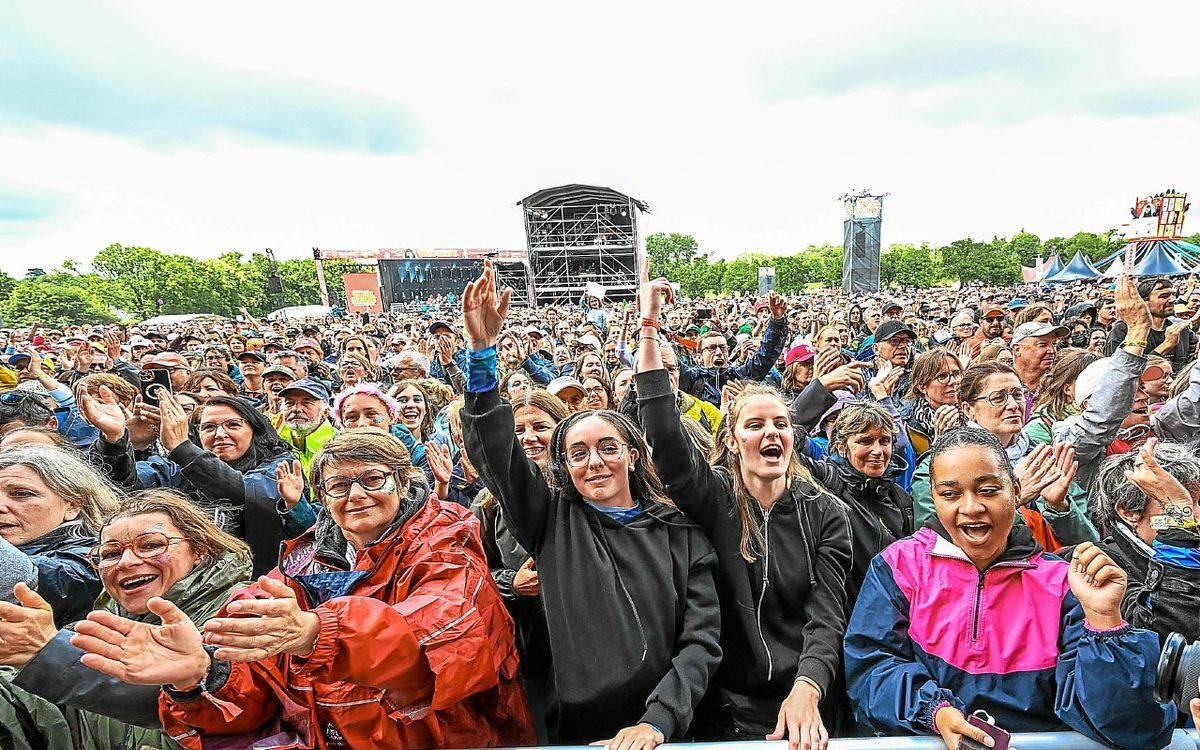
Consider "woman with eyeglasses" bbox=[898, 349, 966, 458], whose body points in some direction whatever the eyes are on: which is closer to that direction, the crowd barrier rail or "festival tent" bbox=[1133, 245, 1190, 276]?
the crowd barrier rail

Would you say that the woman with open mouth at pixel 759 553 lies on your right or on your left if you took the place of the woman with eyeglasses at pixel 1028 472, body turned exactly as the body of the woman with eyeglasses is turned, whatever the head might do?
on your right

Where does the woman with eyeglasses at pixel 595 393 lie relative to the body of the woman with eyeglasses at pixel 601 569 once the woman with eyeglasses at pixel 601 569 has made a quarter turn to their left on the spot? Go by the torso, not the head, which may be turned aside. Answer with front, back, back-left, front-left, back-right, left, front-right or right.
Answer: left

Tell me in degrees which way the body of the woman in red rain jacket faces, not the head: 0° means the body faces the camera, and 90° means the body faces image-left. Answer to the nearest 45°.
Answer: approximately 45°
